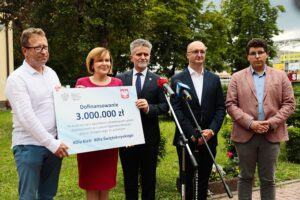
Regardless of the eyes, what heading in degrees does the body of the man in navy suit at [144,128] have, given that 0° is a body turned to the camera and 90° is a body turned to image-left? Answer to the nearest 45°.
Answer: approximately 0°

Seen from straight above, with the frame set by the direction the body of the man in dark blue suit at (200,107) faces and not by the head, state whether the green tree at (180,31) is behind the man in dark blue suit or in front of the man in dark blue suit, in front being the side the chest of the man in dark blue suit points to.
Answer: behind

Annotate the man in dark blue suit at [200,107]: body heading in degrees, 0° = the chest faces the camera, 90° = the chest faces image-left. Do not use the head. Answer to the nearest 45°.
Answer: approximately 0°

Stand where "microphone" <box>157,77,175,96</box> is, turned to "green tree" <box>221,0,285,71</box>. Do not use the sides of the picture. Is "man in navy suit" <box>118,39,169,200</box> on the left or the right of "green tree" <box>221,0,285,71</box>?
left

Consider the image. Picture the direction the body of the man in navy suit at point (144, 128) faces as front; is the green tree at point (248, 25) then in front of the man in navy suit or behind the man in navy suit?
behind

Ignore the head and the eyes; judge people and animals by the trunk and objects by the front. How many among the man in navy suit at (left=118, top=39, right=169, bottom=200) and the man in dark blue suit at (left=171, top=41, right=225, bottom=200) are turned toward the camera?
2

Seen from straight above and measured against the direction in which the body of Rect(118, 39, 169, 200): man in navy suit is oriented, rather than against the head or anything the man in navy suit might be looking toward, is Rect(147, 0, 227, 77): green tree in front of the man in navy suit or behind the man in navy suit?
behind

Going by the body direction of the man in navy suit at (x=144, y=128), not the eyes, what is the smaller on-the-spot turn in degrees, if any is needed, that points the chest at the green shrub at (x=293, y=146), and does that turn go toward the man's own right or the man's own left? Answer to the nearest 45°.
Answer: approximately 135° to the man's own left
